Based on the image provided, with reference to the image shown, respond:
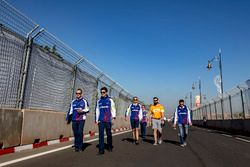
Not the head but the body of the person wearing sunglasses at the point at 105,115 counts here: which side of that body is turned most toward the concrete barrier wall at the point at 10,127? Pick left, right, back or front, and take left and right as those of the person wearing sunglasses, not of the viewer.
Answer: right

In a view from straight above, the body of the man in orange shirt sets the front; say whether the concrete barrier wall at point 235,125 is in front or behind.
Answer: behind

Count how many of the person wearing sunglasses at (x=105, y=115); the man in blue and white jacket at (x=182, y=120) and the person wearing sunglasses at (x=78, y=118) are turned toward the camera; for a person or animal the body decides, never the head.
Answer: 3

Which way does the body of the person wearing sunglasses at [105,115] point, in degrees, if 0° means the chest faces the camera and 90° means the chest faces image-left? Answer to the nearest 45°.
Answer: approximately 0°

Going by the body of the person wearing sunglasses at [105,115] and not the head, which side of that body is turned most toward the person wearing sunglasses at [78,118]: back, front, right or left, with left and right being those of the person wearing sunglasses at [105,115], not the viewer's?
right

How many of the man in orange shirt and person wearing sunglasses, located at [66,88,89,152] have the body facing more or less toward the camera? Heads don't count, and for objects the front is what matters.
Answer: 2

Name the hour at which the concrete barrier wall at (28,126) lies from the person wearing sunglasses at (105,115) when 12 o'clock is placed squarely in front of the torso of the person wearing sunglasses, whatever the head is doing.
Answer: The concrete barrier wall is roughly at 3 o'clock from the person wearing sunglasses.

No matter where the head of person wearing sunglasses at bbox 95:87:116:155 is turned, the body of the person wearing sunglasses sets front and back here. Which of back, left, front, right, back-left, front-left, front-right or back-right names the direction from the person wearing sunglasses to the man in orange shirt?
back-left

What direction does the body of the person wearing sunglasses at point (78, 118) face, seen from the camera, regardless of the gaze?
toward the camera

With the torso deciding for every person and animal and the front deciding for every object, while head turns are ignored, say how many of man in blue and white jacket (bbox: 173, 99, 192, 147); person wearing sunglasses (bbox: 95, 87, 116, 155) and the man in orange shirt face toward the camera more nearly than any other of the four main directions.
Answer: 3

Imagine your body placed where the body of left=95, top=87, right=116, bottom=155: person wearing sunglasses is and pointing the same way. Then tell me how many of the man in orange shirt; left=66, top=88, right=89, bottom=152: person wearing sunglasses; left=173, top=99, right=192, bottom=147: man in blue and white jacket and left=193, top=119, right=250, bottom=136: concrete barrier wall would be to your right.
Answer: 1

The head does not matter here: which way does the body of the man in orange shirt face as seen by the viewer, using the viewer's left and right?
facing the viewer
